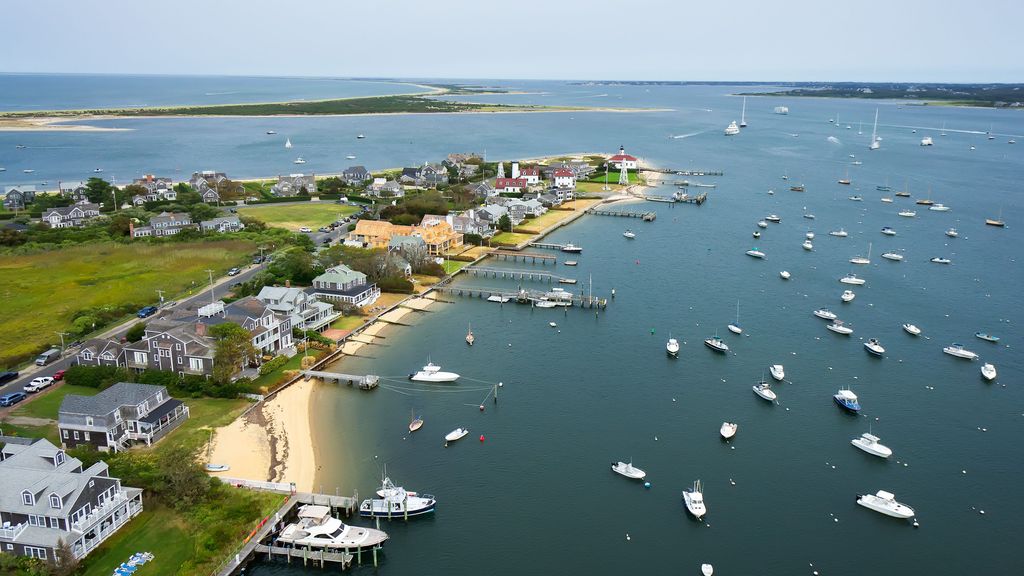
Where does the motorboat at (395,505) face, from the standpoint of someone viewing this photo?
facing to the right of the viewer

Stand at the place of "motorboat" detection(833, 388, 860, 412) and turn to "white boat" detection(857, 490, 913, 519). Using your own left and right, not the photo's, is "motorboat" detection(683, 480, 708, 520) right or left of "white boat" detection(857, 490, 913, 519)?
right

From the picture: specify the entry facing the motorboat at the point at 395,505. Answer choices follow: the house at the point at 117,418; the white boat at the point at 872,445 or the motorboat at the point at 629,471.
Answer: the house

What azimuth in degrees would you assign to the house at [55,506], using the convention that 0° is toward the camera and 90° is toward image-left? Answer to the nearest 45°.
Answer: approximately 315°
